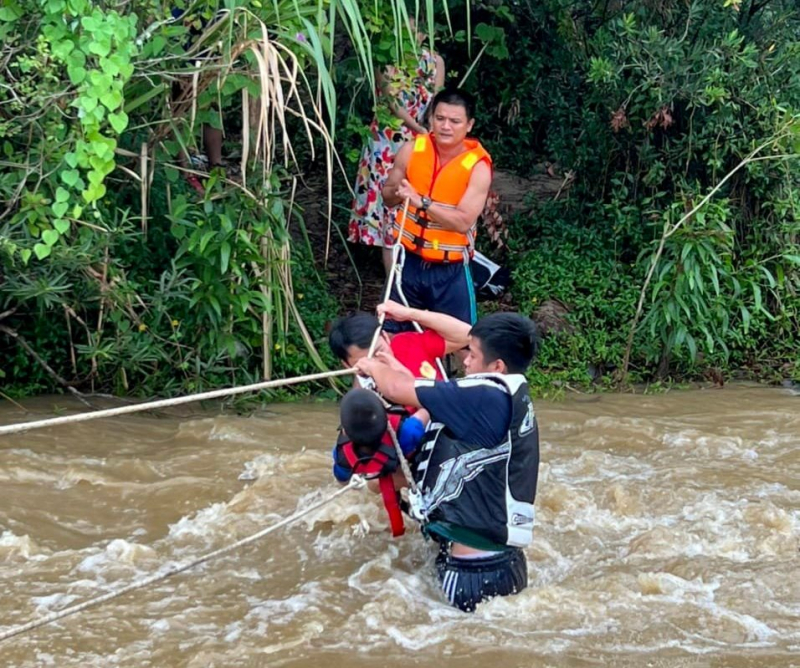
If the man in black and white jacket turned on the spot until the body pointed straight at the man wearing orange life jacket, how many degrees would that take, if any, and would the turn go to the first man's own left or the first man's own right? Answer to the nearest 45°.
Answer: approximately 90° to the first man's own right

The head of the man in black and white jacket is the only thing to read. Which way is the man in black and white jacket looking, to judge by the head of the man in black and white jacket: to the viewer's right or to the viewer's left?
to the viewer's left

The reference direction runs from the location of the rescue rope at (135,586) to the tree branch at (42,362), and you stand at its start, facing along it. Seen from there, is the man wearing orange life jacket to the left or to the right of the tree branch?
right

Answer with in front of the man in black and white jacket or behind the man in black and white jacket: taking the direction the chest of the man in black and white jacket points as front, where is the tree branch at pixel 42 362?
in front

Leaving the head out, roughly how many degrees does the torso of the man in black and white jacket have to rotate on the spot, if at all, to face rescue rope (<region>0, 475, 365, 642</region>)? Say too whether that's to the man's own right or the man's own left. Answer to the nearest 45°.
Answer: approximately 45° to the man's own left

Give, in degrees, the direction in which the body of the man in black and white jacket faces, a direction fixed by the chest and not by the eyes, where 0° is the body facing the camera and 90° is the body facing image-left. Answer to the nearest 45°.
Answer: approximately 90°

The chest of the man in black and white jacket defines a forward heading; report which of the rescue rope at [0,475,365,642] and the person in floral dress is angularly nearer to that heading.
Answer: the rescue rope

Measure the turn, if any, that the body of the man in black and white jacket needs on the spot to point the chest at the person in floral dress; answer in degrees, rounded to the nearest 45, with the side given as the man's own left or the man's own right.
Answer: approximately 90° to the man's own right
